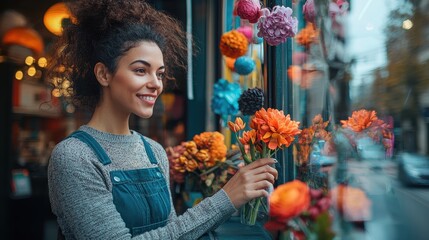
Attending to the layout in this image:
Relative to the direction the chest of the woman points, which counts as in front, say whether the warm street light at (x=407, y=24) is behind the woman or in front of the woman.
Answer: in front

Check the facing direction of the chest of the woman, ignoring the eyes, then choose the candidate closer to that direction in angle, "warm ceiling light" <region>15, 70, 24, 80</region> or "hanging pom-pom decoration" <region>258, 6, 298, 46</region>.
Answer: the hanging pom-pom decoration

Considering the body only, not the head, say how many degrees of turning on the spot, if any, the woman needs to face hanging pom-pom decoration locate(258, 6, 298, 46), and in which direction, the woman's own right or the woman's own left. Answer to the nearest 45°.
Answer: approximately 45° to the woman's own left

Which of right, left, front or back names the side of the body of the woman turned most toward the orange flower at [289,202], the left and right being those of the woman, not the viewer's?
front

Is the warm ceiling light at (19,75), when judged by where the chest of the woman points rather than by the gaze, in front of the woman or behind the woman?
behind

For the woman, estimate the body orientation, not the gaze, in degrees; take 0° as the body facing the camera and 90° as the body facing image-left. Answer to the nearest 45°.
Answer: approximately 315°

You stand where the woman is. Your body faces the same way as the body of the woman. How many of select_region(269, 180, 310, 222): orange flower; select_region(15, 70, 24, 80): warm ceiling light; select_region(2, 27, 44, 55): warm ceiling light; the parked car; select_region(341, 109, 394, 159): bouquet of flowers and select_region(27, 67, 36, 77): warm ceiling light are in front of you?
3

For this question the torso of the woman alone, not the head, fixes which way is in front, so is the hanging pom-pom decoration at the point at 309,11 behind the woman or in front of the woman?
in front
